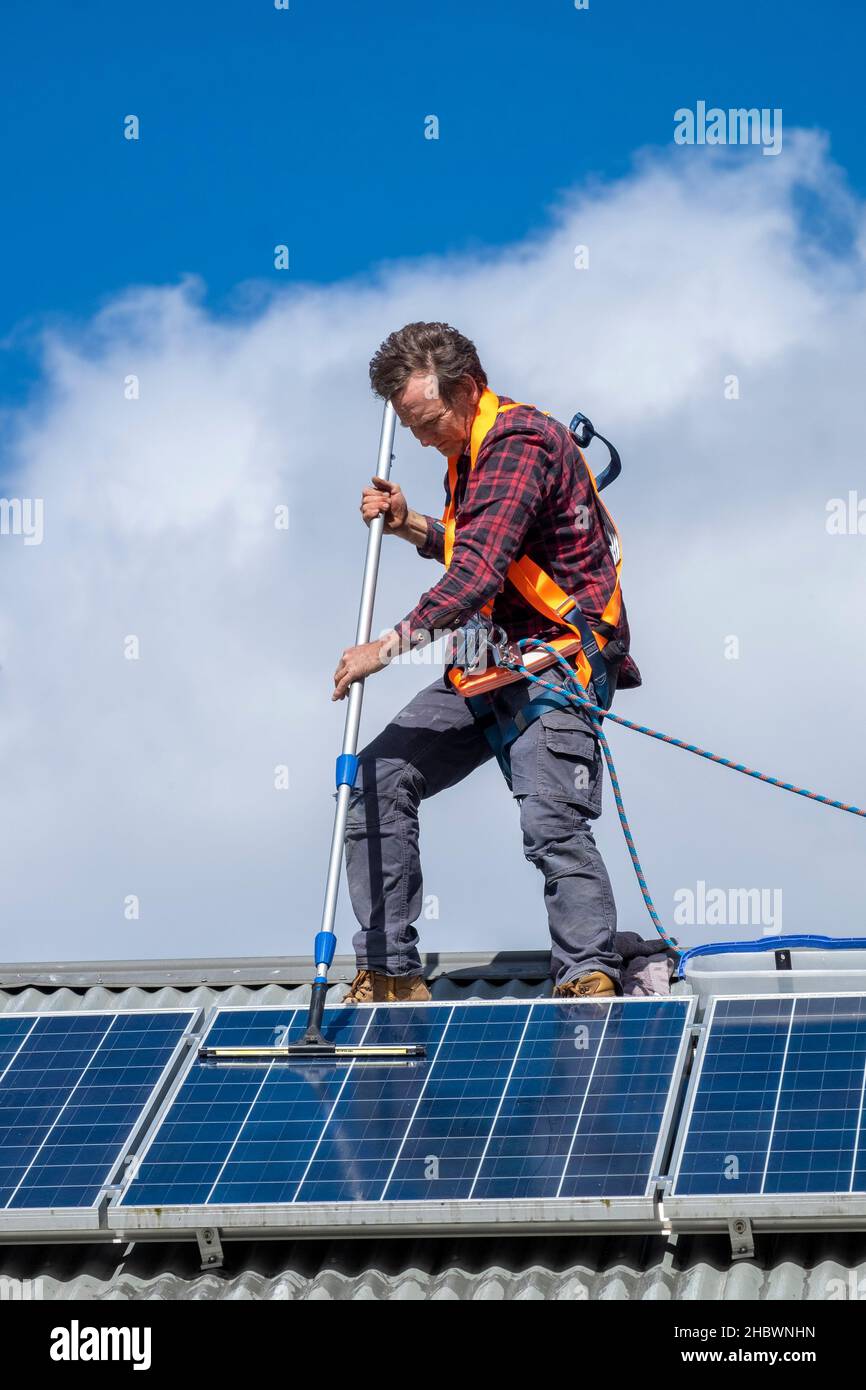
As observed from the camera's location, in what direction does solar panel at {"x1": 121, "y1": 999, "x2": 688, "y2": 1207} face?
facing the viewer

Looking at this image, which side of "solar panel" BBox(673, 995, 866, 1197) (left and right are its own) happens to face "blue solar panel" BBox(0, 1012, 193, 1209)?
right

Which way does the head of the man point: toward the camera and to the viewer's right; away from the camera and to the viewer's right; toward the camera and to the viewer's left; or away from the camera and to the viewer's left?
toward the camera and to the viewer's left

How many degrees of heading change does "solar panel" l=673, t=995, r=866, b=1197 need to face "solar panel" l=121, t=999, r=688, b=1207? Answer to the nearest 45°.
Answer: approximately 90° to its right

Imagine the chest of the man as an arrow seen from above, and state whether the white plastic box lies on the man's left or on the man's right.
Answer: on the man's left

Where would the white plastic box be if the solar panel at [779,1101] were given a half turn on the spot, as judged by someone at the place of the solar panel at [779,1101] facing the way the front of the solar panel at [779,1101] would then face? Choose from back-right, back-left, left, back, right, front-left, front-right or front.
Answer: front

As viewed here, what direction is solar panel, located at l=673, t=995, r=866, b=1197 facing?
toward the camera

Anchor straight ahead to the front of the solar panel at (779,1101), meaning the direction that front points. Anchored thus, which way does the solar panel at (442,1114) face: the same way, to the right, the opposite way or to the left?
the same way

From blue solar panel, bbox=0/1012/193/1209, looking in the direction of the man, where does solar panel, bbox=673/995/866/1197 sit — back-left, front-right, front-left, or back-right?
front-right

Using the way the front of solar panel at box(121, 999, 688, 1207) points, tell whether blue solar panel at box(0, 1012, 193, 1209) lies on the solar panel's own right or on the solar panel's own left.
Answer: on the solar panel's own right

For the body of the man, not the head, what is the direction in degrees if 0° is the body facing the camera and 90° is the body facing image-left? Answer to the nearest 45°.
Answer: approximately 45°

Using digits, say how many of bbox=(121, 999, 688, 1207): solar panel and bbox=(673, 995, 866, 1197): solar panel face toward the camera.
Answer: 2
